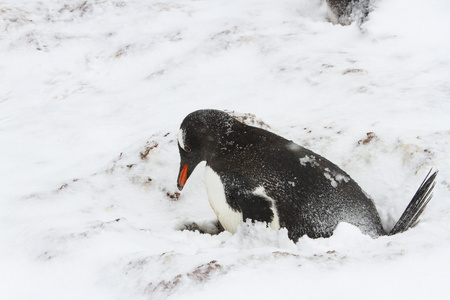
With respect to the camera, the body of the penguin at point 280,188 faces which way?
to the viewer's left

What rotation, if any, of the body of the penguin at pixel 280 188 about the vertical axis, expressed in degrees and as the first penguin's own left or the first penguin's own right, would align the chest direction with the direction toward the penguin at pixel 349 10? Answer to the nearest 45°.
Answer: approximately 90° to the first penguin's own right
